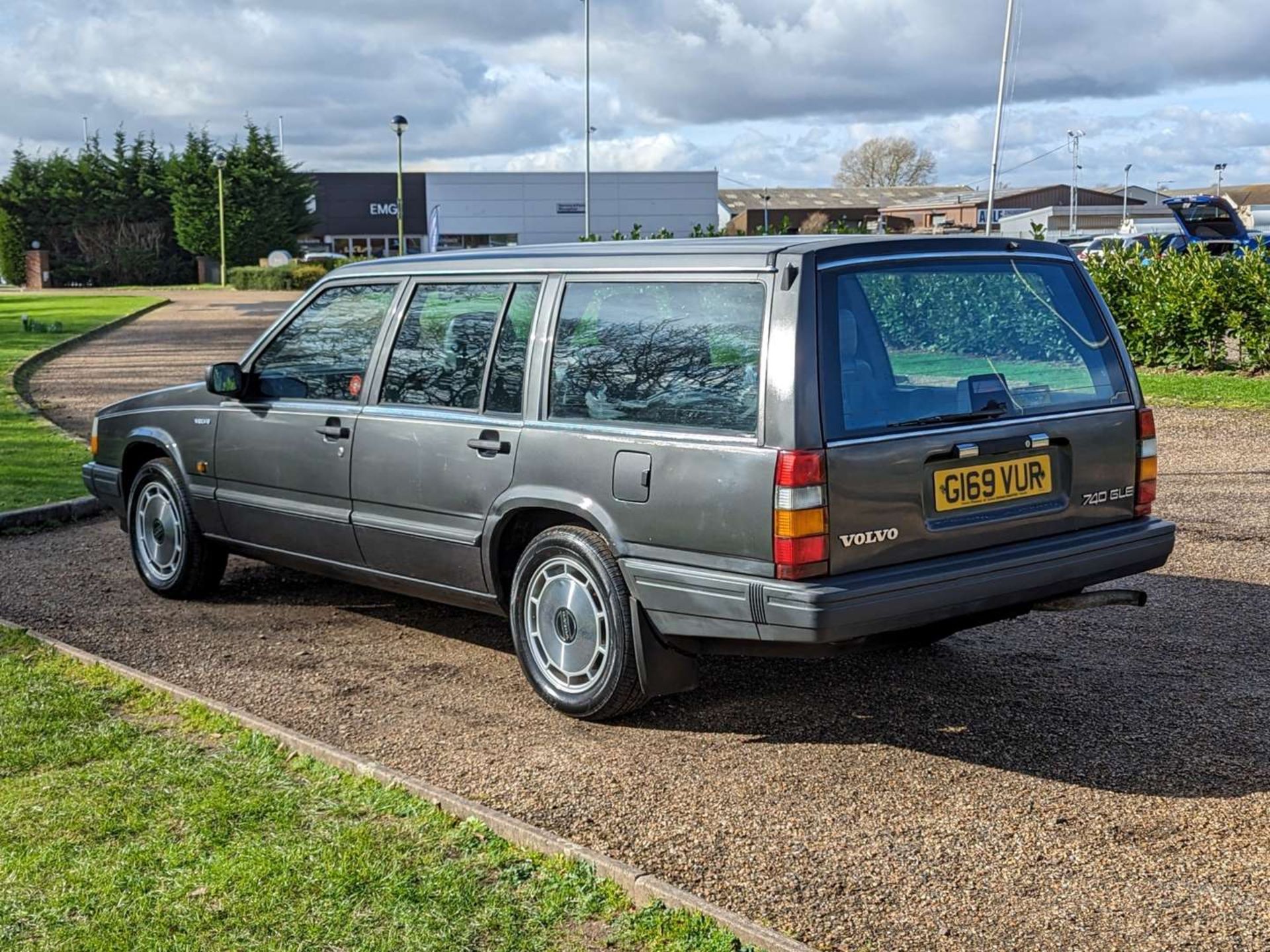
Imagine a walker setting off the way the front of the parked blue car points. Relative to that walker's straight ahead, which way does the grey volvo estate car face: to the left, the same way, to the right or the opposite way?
to the left

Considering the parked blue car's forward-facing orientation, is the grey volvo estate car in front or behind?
behind

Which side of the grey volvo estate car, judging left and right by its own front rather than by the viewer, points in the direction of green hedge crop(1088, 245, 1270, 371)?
right

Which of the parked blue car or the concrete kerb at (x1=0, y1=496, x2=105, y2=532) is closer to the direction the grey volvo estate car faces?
the concrete kerb

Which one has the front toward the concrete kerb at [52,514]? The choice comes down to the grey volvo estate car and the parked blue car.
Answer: the grey volvo estate car

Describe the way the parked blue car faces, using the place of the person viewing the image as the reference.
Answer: facing away from the viewer and to the right of the viewer

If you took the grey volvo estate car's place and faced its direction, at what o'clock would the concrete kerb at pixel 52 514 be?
The concrete kerb is roughly at 12 o'clock from the grey volvo estate car.

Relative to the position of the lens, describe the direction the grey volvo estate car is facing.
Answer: facing away from the viewer and to the left of the viewer

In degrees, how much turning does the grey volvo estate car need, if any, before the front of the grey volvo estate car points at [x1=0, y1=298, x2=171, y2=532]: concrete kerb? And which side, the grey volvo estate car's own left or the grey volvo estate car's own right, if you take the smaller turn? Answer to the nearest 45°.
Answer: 0° — it already faces it
